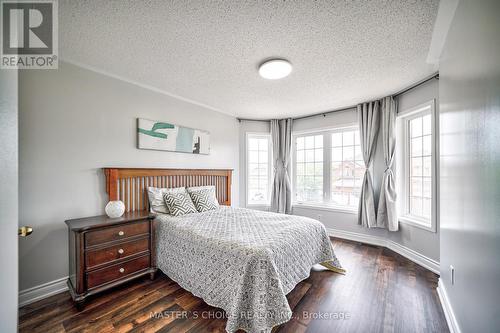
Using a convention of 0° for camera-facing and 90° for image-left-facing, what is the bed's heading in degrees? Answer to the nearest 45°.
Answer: approximately 315°

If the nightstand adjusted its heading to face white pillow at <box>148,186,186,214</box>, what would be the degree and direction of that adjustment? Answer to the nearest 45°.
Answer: approximately 90° to its left

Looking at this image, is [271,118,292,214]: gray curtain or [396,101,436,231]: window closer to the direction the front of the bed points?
the window

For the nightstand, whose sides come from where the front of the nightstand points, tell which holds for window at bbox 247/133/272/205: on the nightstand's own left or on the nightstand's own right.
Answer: on the nightstand's own left

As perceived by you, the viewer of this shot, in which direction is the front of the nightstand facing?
facing the viewer and to the right of the viewer

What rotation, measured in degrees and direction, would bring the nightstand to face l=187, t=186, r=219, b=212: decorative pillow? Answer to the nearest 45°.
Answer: approximately 45° to its left

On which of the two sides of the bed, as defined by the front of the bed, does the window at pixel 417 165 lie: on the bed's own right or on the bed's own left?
on the bed's own left

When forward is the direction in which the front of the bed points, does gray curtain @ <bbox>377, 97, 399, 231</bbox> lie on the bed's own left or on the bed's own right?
on the bed's own left

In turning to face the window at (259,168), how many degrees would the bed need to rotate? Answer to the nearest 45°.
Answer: approximately 135° to its left
